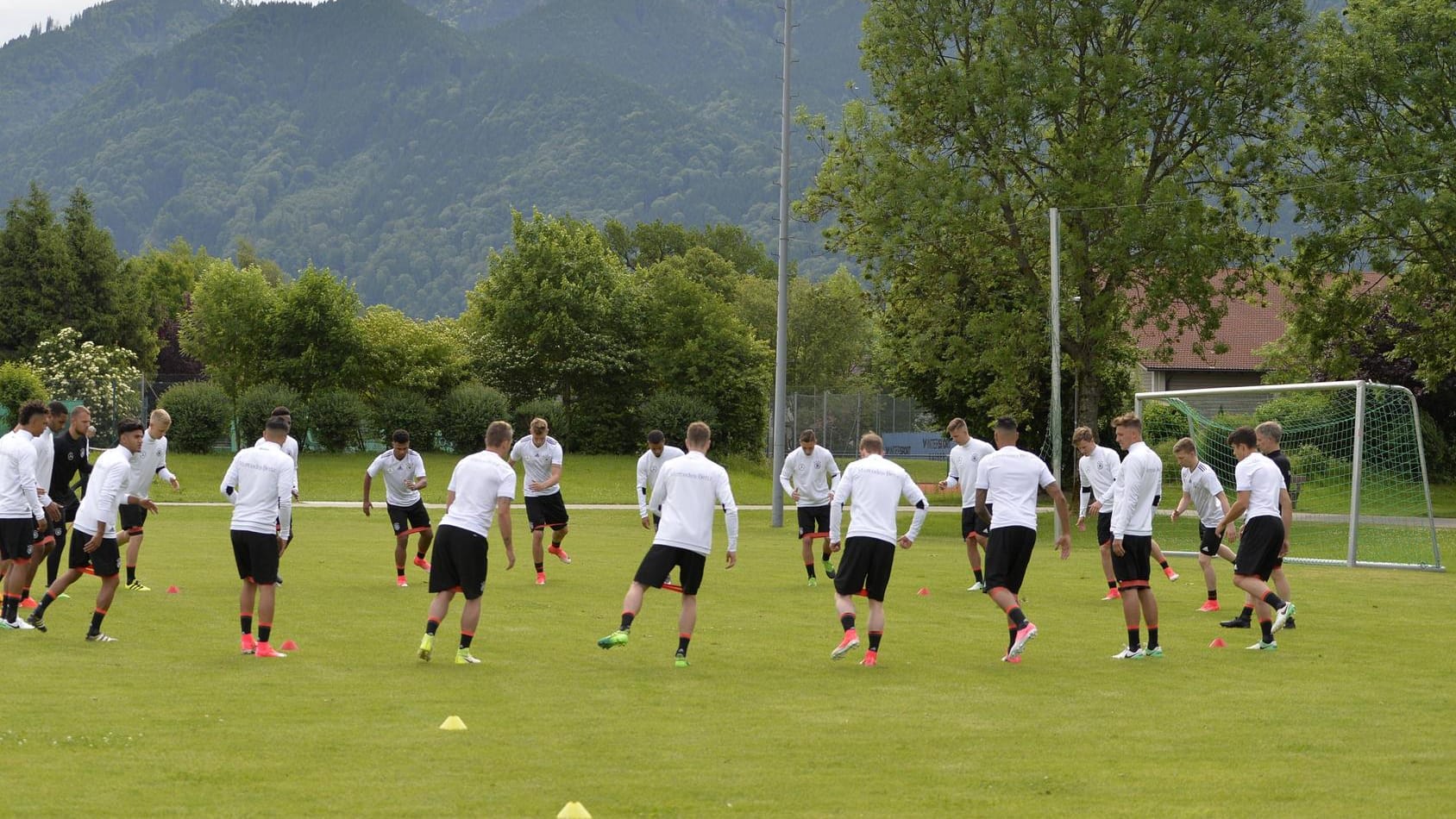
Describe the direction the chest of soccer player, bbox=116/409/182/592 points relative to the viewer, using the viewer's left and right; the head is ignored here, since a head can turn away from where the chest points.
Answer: facing the viewer and to the right of the viewer

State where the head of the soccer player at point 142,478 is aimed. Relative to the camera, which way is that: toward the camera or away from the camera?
toward the camera

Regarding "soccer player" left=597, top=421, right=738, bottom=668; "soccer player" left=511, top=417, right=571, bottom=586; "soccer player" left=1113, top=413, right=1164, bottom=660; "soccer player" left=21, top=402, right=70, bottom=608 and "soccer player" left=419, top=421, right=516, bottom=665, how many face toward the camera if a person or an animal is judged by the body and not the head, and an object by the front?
1

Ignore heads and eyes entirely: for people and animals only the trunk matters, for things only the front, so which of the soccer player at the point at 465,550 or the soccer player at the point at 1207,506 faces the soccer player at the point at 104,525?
the soccer player at the point at 1207,506

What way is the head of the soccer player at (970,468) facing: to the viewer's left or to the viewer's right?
to the viewer's left

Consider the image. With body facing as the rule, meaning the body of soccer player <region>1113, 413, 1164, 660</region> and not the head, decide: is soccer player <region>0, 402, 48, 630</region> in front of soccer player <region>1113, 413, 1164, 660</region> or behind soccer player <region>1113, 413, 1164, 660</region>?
in front

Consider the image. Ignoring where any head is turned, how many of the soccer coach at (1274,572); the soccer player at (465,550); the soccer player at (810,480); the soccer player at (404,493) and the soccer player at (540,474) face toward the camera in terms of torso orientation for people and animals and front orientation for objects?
3

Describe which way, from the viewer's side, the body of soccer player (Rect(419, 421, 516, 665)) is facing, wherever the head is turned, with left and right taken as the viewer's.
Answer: facing away from the viewer and to the right of the viewer

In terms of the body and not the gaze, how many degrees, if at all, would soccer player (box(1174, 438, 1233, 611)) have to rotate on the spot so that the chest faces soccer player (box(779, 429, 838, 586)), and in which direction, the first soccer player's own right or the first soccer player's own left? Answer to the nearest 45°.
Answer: approximately 45° to the first soccer player's own right

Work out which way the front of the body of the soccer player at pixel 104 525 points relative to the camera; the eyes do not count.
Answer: to the viewer's right

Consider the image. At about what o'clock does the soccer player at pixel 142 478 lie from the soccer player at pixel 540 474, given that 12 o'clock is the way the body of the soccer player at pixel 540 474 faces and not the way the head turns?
the soccer player at pixel 142 478 is roughly at 2 o'clock from the soccer player at pixel 540 474.

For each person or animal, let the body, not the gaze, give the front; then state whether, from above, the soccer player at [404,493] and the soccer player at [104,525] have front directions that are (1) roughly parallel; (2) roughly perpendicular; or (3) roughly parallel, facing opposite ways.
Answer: roughly perpendicular

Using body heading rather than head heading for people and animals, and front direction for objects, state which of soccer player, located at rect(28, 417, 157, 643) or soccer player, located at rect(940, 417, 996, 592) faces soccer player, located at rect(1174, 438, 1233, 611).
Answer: soccer player, located at rect(28, 417, 157, 643)

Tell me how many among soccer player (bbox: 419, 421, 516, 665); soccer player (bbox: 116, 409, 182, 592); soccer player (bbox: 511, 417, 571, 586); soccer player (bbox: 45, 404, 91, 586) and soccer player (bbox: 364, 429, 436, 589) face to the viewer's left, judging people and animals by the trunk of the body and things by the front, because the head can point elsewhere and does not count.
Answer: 0

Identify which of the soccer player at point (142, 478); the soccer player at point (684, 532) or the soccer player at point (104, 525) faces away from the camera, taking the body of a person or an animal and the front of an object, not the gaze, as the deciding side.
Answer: the soccer player at point (684, 532)

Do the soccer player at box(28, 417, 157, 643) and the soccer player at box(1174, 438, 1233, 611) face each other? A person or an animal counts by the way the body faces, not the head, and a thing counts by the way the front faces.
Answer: yes

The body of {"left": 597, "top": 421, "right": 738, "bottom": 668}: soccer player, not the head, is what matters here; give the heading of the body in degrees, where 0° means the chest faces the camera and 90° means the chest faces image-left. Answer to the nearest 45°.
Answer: approximately 180°

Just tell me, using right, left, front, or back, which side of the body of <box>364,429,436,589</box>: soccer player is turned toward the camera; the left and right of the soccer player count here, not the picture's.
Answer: front

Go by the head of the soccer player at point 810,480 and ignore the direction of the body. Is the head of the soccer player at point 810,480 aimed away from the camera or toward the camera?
toward the camera

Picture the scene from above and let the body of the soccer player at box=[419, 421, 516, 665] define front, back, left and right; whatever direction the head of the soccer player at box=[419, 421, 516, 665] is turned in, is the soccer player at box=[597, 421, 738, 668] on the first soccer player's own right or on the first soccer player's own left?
on the first soccer player's own right
